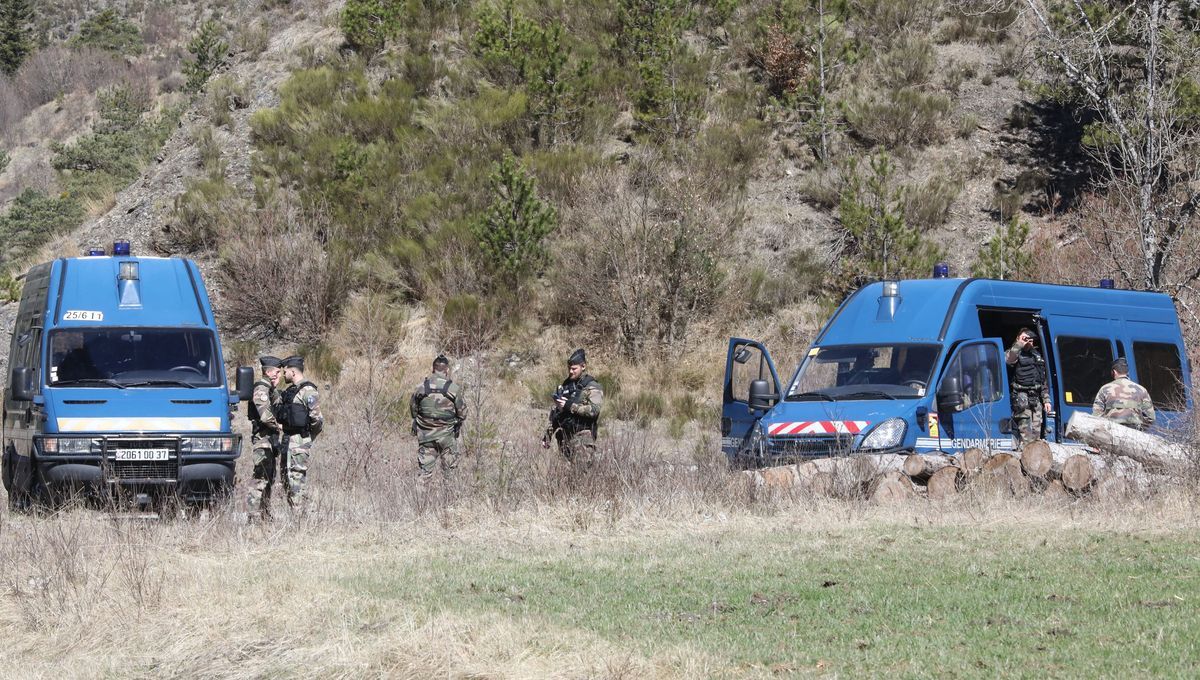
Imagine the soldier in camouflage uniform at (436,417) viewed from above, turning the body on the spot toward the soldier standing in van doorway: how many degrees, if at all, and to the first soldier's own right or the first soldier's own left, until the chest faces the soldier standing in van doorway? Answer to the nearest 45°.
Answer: approximately 90° to the first soldier's own right

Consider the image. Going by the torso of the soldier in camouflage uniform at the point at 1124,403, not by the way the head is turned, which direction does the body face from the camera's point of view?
away from the camera

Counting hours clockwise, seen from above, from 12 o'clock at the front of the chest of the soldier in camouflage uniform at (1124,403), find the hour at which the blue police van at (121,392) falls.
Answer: The blue police van is roughly at 8 o'clock from the soldier in camouflage uniform.

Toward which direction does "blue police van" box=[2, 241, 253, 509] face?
toward the camera

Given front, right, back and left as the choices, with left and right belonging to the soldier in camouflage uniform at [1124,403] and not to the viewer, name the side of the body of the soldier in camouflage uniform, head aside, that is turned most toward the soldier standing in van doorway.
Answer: left

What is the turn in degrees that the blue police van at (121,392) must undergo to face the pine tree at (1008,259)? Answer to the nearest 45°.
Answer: approximately 90° to its left

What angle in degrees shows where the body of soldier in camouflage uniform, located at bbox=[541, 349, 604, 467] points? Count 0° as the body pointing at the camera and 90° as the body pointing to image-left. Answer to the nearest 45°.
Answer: approximately 45°

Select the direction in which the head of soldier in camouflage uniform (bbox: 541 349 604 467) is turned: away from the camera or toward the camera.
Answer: toward the camera

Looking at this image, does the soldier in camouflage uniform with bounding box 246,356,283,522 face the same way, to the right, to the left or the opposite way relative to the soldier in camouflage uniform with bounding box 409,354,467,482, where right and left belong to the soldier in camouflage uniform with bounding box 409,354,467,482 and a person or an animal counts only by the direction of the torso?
to the right

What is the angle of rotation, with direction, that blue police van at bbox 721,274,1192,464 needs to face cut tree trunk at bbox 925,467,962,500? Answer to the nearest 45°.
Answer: approximately 45° to its left

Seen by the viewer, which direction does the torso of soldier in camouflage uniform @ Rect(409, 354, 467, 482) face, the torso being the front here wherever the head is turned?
away from the camera

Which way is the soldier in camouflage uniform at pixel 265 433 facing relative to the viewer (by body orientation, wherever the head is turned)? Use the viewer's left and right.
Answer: facing to the right of the viewer

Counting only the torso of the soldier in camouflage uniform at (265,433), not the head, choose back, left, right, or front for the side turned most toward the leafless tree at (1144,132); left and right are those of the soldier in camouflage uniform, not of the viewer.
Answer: front

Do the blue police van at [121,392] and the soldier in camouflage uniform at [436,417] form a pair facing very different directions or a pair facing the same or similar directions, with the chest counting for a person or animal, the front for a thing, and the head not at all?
very different directions

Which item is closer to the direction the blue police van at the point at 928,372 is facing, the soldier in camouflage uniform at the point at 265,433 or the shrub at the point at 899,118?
the soldier in camouflage uniform

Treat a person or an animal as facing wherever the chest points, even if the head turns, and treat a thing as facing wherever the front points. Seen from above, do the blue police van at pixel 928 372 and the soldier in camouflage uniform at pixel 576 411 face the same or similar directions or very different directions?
same or similar directions
